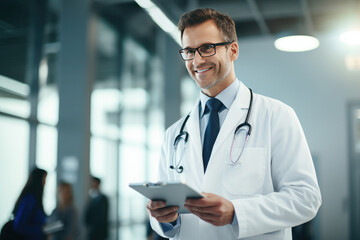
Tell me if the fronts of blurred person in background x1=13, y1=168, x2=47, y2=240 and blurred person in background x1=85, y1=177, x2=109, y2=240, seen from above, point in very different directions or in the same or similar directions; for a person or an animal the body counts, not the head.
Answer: very different directions

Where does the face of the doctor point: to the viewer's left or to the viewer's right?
to the viewer's left

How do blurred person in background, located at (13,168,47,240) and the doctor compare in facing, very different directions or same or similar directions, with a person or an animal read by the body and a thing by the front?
very different directions

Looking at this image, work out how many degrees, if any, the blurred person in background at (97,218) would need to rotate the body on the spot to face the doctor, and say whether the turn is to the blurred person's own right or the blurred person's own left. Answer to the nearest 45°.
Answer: approximately 45° to the blurred person's own left

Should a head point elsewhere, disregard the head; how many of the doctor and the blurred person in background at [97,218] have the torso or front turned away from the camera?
0

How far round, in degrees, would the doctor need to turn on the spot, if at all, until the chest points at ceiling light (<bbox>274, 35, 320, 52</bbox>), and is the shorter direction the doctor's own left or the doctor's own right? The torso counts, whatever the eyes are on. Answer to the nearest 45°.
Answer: approximately 135° to the doctor's own right

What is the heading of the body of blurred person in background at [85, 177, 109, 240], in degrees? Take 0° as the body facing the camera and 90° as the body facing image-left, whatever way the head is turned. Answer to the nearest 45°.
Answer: approximately 45°

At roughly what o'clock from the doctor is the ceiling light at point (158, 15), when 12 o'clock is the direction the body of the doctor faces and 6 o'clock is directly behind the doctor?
The ceiling light is roughly at 4 o'clock from the doctor.
